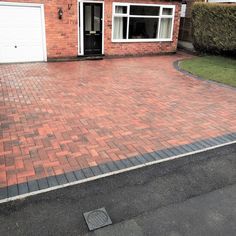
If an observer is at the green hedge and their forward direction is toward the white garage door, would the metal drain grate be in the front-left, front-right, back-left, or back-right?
front-left

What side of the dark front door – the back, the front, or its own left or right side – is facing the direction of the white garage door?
right

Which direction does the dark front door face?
toward the camera

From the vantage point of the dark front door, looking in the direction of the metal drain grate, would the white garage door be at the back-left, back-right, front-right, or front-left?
front-right

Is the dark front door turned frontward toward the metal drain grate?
yes

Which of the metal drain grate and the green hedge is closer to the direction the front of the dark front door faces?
the metal drain grate

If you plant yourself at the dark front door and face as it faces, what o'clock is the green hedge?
The green hedge is roughly at 9 o'clock from the dark front door.
